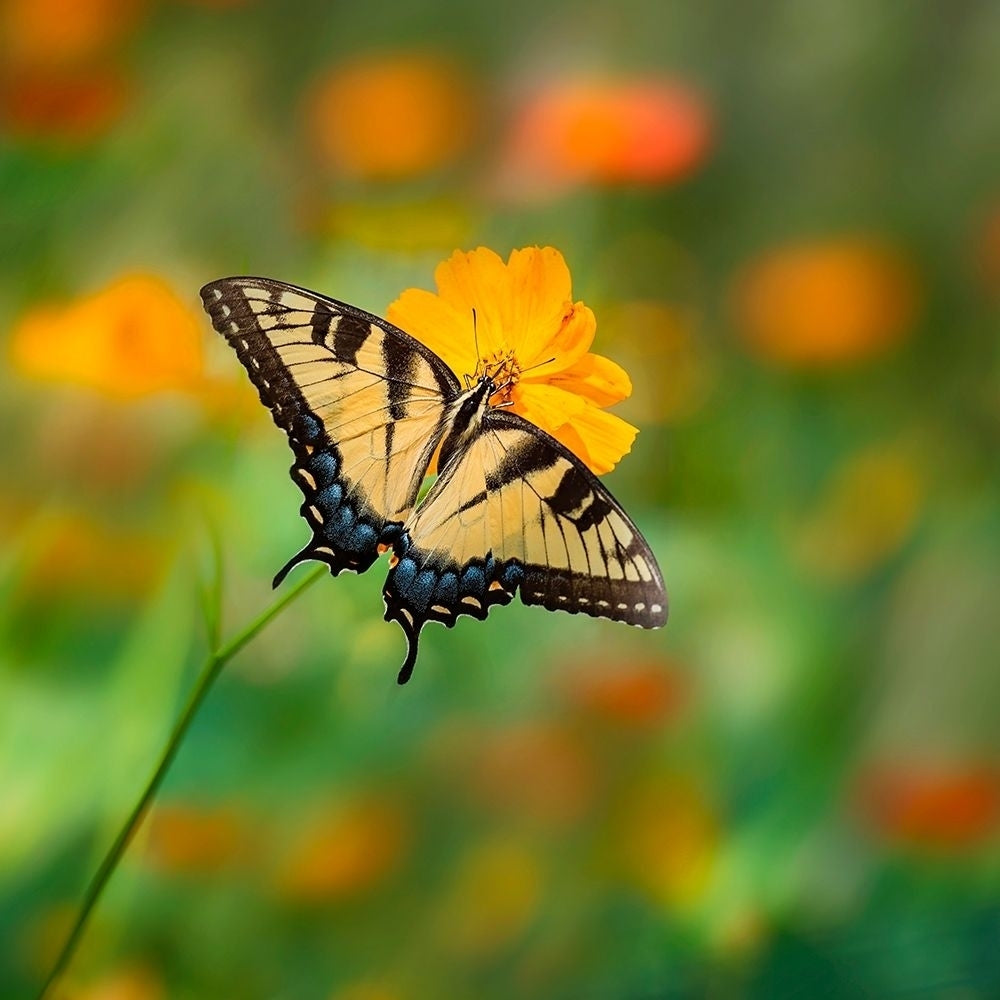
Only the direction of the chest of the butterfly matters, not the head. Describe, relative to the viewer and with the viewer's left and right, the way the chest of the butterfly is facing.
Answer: facing away from the viewer and to the right of the viewer
